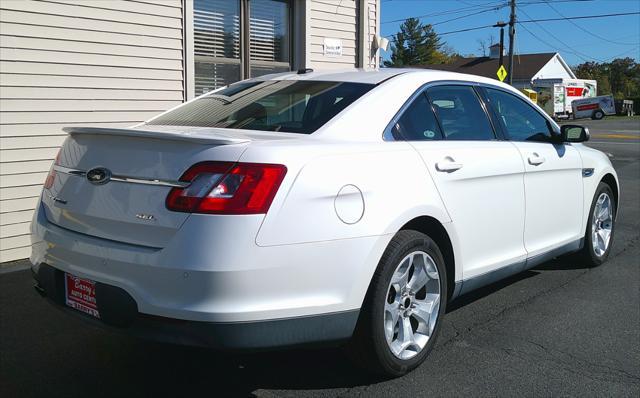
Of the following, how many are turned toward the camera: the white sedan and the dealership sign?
1

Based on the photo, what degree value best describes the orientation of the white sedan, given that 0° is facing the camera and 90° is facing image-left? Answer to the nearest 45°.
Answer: approximately 225°

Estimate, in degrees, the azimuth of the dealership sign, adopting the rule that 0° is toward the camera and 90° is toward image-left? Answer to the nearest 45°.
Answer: approximately 0°

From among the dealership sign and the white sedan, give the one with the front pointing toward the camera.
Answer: the dealership sign

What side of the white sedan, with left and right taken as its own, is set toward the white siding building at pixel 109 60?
left
